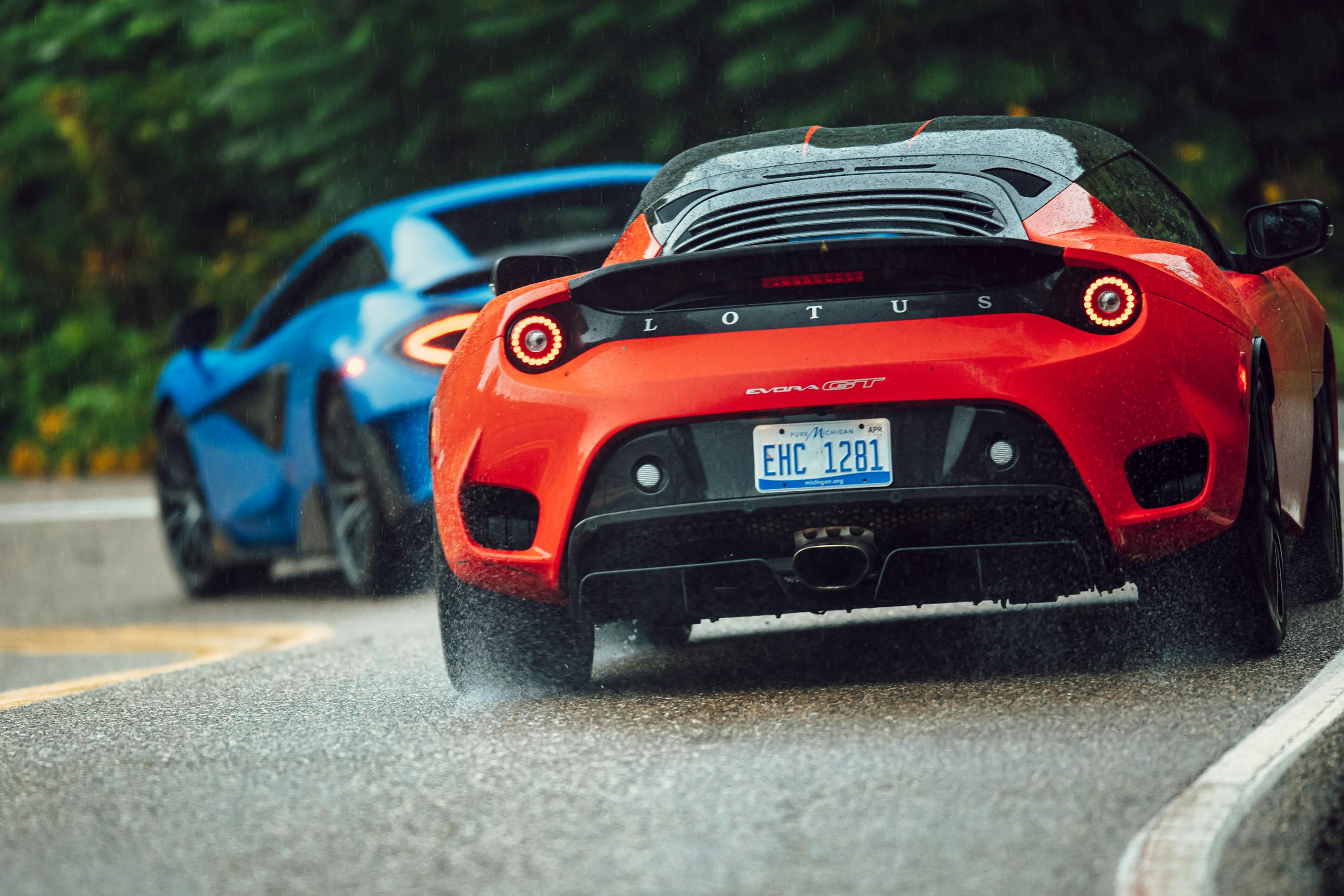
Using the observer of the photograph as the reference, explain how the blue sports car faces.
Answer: facing away from the viewer and to the left of the viewer

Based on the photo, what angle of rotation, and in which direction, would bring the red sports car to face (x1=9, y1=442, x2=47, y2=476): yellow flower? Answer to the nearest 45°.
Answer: approximately 45° to its left

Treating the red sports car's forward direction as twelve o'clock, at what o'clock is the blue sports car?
The blue sports car is roughly at 11 o'clock from the red sports car.

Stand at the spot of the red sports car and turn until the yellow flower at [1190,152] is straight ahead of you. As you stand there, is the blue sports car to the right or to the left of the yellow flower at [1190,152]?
left

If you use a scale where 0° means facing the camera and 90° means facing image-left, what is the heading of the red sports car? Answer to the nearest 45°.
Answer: approximately 180°
